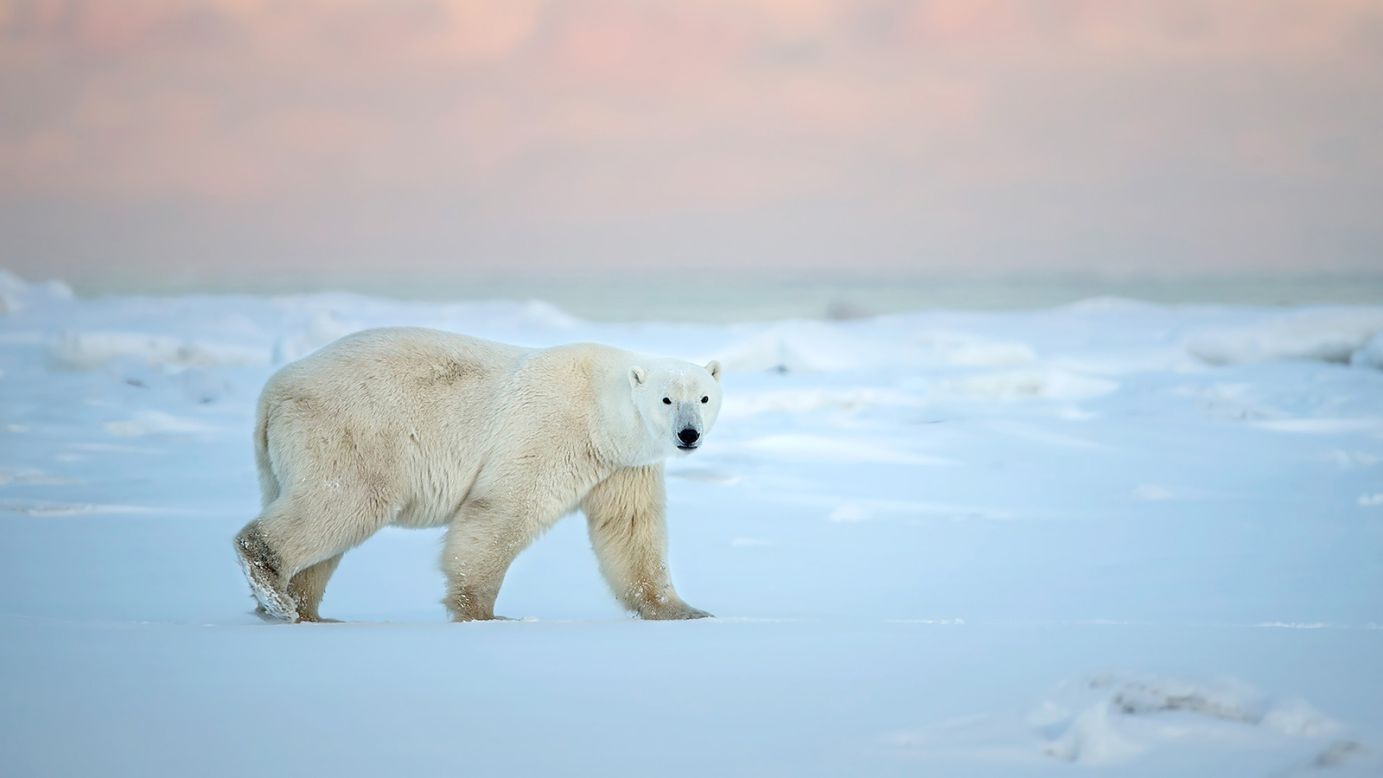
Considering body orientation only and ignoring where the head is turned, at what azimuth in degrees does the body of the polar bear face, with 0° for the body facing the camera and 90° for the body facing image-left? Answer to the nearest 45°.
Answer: approximately 270°
